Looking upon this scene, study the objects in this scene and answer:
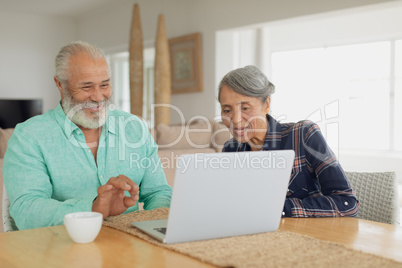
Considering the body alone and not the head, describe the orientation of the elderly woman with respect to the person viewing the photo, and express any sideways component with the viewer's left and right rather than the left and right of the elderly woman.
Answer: facing the viewer and to the left of the viewer

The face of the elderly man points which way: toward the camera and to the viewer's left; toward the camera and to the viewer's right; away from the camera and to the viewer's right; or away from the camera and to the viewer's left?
toward the camera and to the viewer's right

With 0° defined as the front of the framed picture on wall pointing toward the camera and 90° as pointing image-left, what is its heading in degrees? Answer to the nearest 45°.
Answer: approximately 45°

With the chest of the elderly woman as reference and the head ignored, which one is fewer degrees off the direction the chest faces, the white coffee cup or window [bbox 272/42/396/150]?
the white coffee cup

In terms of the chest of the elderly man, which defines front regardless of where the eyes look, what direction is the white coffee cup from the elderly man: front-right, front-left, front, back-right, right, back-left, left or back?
front-right

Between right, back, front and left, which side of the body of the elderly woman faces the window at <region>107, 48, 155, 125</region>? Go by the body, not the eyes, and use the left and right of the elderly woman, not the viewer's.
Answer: right

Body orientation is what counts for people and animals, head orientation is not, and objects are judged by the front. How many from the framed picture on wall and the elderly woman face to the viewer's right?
0

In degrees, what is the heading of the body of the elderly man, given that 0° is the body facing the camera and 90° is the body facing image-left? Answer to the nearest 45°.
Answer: approximately 315°

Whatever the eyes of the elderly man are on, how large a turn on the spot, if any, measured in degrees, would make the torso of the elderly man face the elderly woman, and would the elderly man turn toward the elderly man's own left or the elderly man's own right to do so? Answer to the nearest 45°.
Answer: approximately 45° to the elderly man's own left

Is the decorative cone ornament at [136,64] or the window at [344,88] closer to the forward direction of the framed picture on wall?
the decorative cone ornament

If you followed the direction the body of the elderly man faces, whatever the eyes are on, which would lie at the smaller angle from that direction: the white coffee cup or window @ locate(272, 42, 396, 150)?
the white coffee cup

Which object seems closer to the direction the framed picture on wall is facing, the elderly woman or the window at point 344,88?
the elderly woman
